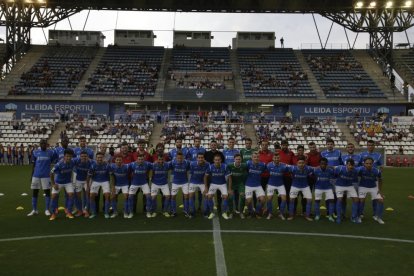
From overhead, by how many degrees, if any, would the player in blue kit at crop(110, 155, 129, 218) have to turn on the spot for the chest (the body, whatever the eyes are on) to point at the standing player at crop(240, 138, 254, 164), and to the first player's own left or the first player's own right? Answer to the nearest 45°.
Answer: approximately 90° to the first player's own left

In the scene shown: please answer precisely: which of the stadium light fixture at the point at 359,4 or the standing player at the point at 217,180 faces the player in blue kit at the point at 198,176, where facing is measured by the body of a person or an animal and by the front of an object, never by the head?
the stadium light fixture

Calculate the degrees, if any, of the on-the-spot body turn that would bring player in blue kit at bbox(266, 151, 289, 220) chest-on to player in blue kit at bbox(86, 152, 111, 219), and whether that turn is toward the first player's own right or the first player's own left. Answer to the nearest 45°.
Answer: approximately 90° to the first player's own right

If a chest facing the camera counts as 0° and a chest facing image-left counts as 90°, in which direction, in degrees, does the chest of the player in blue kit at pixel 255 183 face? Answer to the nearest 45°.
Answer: approximately 0°

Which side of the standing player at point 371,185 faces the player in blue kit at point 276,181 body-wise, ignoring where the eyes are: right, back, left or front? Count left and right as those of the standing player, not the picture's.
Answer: right

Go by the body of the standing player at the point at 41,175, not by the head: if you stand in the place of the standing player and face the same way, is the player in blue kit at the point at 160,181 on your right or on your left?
on your left

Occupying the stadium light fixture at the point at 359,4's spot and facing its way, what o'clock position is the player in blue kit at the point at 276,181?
The player in blue kit is roughly at 12 o'clock from the stadium light fixture.

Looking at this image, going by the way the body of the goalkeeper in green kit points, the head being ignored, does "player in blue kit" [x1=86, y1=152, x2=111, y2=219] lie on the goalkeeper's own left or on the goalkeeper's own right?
on the goalkeeper's own right
